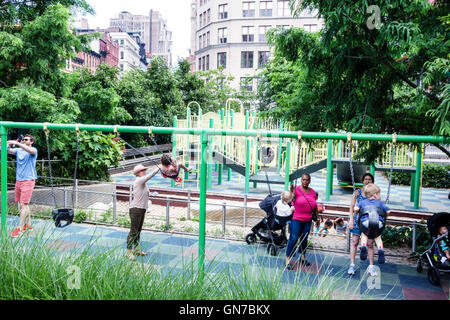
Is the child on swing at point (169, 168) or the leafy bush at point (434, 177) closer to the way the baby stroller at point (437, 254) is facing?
the child on swing

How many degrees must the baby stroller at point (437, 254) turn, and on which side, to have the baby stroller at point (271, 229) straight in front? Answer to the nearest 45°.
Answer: approximately 45° to its right

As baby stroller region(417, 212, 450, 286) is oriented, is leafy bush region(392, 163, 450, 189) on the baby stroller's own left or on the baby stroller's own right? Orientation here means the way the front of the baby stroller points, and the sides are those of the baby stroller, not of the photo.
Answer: on the baby stroller's own right

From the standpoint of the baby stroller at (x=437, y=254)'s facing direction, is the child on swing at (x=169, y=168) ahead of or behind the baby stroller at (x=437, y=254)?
ahead

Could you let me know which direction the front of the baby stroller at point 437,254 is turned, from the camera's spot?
facing the viewer and to the left of the viewer

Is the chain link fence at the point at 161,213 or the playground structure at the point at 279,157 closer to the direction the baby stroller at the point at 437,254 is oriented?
the chain link fence

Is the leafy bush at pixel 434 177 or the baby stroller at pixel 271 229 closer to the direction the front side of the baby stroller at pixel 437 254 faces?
the baby stroller

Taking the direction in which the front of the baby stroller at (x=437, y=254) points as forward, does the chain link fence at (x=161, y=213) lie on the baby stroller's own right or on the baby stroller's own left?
on the baby stroller's own right

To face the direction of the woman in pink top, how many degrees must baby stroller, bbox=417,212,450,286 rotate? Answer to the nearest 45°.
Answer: approximately 45° to its right
